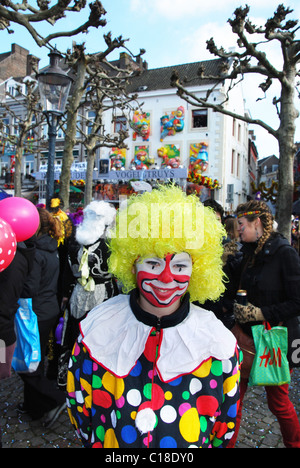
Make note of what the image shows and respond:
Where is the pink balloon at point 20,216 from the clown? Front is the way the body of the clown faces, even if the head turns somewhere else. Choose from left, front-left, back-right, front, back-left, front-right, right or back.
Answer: back-right

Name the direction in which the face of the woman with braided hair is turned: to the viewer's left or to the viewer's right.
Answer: to the viewer's left

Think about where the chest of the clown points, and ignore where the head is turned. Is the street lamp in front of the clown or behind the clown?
behind

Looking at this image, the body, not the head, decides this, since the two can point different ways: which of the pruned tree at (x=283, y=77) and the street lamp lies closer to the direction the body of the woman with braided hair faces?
the street lamp

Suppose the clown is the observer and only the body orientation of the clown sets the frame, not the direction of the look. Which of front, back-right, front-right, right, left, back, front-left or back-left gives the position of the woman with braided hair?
back-left

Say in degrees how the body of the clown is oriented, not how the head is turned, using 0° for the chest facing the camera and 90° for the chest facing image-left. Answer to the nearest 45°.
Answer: approximately 0°

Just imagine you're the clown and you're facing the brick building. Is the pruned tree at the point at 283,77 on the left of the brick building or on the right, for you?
right

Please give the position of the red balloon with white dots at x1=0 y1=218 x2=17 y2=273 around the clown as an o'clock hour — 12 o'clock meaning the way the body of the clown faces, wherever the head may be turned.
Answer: The red balloon with white dots is roughly at 4 o'clock from the clown.

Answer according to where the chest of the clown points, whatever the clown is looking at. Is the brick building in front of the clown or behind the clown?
behind

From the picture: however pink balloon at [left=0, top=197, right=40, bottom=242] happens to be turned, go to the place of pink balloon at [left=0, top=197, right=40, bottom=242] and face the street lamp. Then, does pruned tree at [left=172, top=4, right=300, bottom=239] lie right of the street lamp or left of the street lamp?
right
